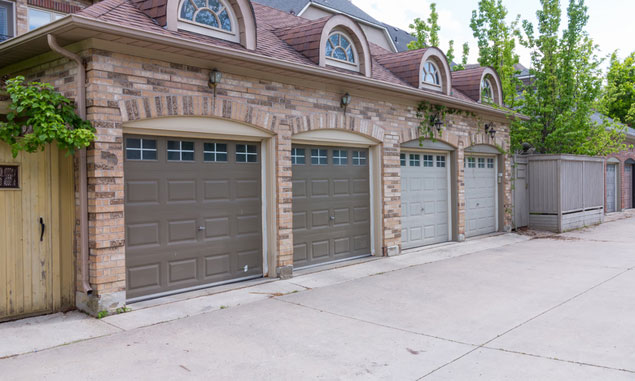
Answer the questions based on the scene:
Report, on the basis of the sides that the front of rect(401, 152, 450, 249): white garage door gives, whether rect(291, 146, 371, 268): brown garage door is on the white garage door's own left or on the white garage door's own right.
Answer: on the white garage door's own right

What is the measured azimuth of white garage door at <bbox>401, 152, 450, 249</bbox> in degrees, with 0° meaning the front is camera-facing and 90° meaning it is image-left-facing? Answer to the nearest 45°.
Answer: approximately 315°

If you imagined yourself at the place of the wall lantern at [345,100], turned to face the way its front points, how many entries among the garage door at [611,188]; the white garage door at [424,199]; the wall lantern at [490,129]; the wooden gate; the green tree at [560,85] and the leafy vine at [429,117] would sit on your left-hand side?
5

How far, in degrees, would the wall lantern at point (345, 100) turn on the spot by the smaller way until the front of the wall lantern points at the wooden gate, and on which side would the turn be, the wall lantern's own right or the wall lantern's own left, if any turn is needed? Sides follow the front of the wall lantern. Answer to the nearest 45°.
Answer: approximately 90° to the wall lantern's own right

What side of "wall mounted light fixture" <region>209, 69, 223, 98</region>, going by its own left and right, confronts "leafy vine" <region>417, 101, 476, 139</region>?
left

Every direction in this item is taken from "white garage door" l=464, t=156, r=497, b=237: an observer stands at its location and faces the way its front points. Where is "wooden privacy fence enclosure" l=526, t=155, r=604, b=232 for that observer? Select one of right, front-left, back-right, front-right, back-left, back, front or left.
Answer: left

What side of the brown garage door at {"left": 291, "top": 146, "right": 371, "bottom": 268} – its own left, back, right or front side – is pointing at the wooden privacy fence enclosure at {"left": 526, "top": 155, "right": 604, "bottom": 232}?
left

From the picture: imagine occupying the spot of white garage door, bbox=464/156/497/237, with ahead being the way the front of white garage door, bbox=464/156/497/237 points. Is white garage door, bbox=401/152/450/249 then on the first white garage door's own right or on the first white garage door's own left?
on the first white garage door's own right

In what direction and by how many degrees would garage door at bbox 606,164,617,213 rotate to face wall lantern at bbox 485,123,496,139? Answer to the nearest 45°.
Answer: approximately 45° to its right

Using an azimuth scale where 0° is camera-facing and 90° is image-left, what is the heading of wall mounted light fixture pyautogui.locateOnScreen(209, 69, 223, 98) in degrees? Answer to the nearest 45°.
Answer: approximately 315°
